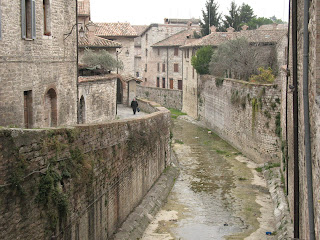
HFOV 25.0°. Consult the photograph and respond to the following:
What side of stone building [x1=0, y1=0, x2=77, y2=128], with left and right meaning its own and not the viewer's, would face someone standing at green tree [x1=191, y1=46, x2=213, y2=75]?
left

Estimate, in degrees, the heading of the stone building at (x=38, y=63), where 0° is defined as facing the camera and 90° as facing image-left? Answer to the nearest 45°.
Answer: approximately 315°

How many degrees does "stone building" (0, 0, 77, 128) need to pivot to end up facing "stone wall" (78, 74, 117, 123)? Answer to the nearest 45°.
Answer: approximately 135° to its left
